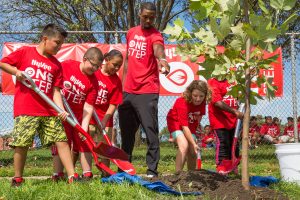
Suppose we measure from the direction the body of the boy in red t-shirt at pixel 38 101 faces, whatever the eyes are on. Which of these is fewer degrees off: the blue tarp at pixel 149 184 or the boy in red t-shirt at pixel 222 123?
the blue tarp

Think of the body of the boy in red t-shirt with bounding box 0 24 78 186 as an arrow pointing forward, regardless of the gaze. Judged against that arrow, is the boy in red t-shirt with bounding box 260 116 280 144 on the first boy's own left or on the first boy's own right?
on the first boy's own left

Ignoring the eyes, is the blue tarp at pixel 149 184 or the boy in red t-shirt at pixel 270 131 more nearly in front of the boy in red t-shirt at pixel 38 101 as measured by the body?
the blue tarp

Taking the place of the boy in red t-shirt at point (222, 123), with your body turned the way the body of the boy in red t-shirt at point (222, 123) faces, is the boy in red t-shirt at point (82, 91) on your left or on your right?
on your right
